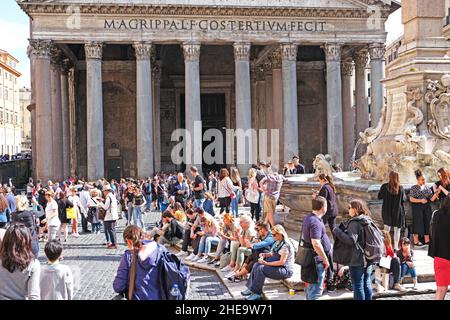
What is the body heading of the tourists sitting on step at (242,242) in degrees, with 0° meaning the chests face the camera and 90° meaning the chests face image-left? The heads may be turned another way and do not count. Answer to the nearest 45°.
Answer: approximately 45°

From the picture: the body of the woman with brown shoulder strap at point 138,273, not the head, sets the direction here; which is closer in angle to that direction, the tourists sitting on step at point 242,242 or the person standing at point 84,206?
the person standing

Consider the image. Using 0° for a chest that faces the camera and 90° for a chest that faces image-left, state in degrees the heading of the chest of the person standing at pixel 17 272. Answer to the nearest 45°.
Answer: approximately 180°

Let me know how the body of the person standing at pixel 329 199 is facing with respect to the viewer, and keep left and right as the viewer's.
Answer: facing to the left of the viewer

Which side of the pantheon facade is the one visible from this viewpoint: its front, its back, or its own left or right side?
front

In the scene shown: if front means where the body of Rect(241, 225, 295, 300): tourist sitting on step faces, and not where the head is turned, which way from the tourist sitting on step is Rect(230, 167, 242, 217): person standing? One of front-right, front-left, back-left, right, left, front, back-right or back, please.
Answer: right

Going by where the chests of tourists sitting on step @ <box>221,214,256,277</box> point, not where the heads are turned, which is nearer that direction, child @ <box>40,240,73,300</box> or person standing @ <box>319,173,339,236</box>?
the child

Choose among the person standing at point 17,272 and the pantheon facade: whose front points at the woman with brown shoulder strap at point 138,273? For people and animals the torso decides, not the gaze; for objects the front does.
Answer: the pantheon facade

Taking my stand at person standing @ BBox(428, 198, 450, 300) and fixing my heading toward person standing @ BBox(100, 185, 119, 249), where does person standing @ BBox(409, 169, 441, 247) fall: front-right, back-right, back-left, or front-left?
front-right

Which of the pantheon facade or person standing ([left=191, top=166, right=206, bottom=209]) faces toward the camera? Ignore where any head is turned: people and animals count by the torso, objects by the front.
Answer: the pantheon facade

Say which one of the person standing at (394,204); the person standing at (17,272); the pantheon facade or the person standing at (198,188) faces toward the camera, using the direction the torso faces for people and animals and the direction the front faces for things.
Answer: the pantheon facade

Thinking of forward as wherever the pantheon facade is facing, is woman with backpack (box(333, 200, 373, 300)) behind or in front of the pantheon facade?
in front

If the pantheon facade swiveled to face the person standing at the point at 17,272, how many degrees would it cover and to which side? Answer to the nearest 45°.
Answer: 0° — it already faces them

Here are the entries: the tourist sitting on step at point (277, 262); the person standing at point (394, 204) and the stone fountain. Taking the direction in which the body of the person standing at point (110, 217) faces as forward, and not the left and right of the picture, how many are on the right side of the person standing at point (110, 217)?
0
